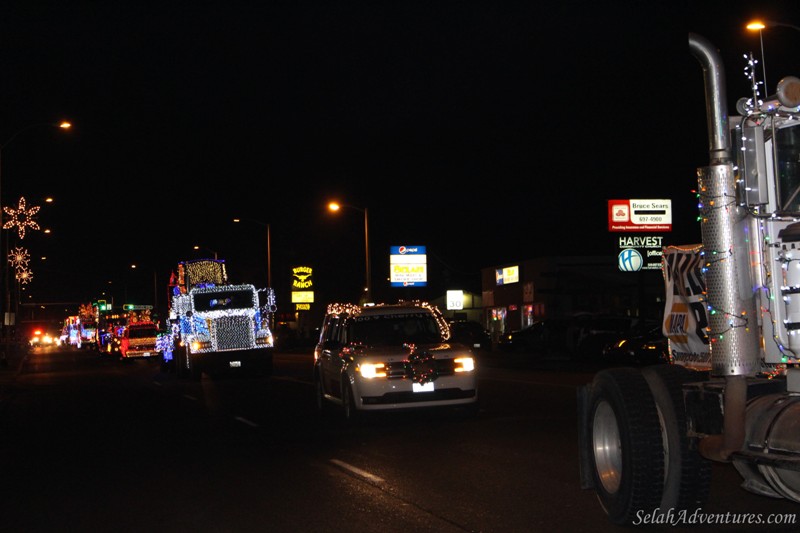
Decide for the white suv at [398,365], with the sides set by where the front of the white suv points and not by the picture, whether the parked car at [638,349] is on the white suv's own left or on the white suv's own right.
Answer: on the white suv's own left

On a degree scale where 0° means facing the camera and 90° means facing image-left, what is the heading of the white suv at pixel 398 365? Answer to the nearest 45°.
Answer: approximately 315°

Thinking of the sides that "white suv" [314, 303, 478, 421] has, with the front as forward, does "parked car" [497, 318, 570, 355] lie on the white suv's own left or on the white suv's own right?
on the white suv's own left

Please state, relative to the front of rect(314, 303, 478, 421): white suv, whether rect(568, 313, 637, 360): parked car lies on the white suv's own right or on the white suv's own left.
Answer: on the white suv's own left
